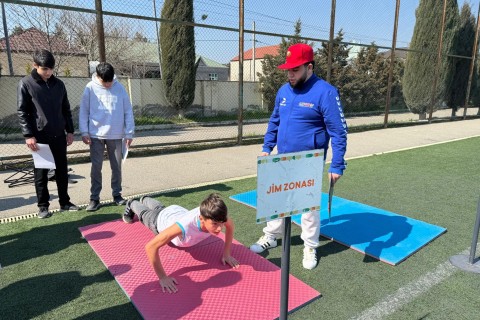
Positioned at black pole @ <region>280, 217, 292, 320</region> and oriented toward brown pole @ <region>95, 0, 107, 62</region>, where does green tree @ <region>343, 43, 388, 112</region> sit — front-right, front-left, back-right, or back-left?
front-right

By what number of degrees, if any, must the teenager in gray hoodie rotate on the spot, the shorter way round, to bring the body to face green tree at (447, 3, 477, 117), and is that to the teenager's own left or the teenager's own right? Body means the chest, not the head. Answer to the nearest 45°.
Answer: approximately 135° to the teenager's own left

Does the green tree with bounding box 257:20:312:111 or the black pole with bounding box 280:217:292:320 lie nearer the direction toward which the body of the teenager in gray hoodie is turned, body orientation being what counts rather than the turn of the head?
the black pole

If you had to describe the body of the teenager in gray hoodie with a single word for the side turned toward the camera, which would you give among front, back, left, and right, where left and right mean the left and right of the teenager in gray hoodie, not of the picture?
front

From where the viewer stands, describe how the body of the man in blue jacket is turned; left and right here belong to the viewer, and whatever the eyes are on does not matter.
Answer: facing the viewer and to the left of the viewer

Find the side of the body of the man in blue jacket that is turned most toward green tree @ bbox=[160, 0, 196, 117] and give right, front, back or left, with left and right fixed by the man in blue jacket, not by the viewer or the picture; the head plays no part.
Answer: right

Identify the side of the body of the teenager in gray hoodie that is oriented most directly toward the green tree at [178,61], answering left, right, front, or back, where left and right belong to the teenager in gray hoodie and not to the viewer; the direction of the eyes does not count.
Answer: back

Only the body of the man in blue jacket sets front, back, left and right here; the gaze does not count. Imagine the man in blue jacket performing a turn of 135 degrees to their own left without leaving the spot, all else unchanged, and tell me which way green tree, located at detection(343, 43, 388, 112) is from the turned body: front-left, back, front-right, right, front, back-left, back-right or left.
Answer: left

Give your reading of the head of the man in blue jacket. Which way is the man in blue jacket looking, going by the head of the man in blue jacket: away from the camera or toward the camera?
toward the camera

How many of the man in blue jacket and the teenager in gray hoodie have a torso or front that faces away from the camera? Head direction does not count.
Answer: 0

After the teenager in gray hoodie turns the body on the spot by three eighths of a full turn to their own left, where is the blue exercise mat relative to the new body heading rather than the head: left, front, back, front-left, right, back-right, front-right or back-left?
right

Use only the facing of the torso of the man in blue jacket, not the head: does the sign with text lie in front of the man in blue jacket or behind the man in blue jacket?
in front

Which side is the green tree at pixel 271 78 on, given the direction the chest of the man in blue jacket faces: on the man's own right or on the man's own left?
on the man's own right

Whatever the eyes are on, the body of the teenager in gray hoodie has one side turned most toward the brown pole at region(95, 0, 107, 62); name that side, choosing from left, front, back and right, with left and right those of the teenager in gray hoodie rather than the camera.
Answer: back

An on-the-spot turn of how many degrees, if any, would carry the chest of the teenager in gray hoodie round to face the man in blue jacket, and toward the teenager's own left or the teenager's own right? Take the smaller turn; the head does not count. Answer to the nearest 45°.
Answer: approximately 45° to the teenager's own left

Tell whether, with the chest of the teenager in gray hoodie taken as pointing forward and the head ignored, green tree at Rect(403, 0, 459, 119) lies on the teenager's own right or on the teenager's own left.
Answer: on the teenager's own left

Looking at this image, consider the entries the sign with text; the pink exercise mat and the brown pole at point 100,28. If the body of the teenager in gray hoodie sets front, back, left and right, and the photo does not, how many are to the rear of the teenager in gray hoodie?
1
